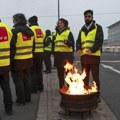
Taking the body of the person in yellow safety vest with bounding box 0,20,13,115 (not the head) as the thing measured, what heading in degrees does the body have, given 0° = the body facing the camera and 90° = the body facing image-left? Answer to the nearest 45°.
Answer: approximately 180°

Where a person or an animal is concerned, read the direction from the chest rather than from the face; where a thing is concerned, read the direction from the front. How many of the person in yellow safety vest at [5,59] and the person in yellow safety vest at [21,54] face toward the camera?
0

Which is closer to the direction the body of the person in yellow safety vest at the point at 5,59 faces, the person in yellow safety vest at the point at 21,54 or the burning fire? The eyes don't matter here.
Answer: the person in yellow safety vest

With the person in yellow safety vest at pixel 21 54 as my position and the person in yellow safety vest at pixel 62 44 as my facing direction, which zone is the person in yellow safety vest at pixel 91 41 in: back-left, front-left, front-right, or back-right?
front-right
